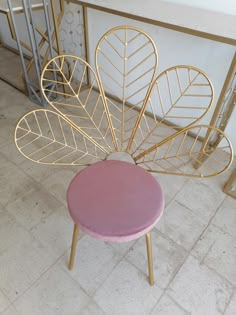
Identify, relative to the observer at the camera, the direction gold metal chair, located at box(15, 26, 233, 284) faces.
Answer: facing the viewer
